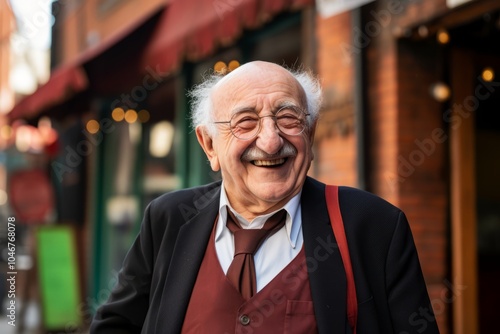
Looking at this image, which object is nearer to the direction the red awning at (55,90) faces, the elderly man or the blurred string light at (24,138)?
the elderly man

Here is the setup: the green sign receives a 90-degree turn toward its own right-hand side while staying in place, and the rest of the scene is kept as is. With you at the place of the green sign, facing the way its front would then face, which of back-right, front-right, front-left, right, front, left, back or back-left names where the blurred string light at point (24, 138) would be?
right

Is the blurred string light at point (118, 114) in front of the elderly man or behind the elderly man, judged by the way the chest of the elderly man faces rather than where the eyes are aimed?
behind

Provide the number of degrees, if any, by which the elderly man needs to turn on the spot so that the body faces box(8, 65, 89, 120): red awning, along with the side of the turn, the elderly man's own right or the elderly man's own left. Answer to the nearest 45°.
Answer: approximately 135° to the elderly man's own right

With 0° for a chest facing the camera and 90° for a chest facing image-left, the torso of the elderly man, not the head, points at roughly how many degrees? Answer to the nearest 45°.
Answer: approximately 0°

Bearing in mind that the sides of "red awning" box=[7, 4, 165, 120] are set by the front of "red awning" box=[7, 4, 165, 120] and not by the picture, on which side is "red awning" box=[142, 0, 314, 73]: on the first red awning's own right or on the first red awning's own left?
on the first red awning's own left

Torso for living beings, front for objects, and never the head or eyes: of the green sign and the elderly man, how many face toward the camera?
2

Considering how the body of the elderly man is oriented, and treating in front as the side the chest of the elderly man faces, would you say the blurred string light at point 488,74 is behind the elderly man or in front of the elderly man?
behind

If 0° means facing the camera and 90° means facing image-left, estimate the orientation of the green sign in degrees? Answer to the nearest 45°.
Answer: approximately 0°
